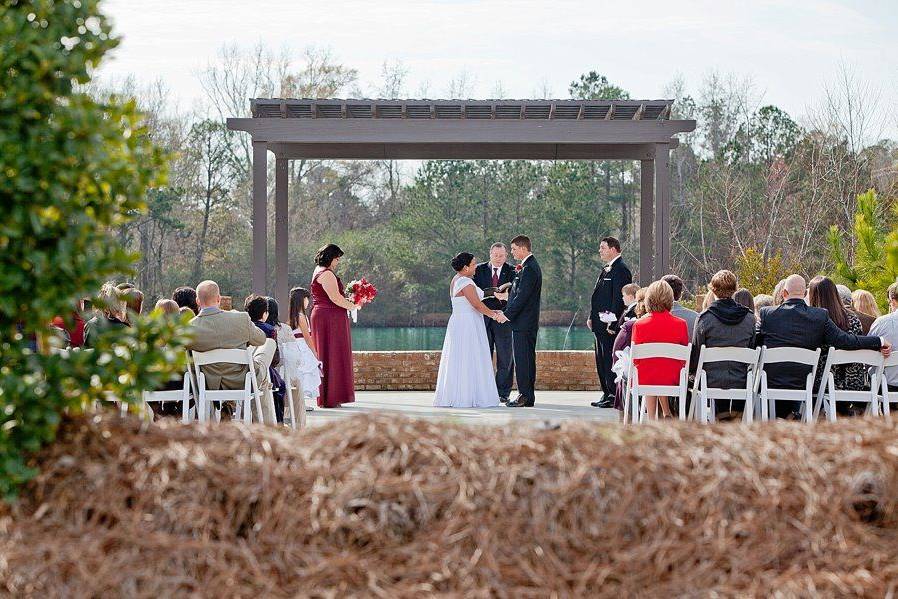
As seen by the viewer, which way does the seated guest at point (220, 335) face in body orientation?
away from the camera

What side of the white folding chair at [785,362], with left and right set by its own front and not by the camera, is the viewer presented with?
back

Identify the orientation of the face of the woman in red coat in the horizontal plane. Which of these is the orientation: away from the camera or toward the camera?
away from the camera

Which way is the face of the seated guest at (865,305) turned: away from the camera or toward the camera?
away from the camera

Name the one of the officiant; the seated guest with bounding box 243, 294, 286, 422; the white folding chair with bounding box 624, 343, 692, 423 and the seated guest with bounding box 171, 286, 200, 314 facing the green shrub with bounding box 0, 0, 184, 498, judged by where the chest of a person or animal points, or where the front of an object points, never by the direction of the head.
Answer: the officiant

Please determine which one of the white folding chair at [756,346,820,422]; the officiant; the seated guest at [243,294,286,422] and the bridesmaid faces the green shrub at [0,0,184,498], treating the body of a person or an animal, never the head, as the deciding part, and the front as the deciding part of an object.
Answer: the officiant

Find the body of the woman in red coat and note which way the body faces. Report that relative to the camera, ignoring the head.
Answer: away from the camera

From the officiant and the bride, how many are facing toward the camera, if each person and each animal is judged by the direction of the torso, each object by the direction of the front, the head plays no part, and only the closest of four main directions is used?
1

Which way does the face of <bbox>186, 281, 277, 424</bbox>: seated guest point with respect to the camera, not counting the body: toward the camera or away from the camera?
away from the camera

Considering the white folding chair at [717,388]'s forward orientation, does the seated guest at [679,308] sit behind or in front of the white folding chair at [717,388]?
in front

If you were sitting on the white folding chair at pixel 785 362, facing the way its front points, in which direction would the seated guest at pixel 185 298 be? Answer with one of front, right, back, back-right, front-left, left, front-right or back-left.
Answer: left

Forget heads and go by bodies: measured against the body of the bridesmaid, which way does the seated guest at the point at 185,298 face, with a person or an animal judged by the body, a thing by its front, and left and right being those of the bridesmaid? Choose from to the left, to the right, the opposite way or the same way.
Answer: to the left

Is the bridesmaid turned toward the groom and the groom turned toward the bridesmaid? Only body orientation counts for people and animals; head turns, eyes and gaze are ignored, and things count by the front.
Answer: yes

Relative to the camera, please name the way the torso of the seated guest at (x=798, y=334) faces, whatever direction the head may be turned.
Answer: away from the camera

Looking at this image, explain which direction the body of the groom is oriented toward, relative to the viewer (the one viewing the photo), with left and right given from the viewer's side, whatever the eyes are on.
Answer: facing to the left of the viewer

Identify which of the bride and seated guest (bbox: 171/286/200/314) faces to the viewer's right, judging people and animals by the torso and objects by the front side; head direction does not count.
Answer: the bride

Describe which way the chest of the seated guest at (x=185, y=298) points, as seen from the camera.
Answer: away from the camera

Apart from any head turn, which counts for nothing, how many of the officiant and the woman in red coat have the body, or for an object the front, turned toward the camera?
1
